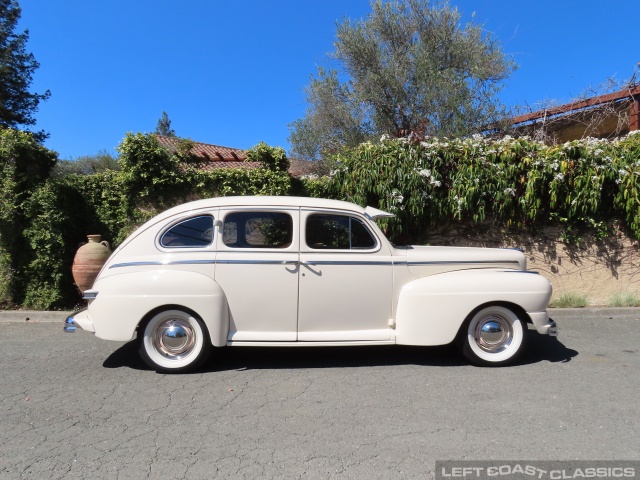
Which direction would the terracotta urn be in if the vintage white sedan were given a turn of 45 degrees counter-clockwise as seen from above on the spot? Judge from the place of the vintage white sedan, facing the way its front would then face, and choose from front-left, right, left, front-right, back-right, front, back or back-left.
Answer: left

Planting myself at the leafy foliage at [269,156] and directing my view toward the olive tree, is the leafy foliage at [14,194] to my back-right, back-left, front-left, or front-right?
back-left

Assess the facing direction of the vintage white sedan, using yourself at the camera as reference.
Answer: facing to the right of the viewer

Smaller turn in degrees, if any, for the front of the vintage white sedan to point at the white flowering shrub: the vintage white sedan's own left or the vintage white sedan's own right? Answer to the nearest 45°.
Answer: approximately 45° to the vintage white sedan's own left

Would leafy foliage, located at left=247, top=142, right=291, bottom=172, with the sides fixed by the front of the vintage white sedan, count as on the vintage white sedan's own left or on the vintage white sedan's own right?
on the vintage white sedan's own left

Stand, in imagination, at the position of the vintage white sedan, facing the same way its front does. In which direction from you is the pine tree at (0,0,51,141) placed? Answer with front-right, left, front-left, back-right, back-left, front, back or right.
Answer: back-left

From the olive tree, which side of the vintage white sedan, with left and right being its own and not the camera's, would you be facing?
left

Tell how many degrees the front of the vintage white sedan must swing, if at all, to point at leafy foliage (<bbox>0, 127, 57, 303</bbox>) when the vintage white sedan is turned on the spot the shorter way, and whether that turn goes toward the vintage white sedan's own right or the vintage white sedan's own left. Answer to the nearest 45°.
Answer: approximately 135° to the vintage white sedan's own left

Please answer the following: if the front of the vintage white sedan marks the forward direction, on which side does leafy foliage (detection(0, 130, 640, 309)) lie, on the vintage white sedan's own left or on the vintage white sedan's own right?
on the vintage white sedan's own left

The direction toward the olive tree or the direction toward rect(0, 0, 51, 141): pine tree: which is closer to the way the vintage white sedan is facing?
the olive tree
